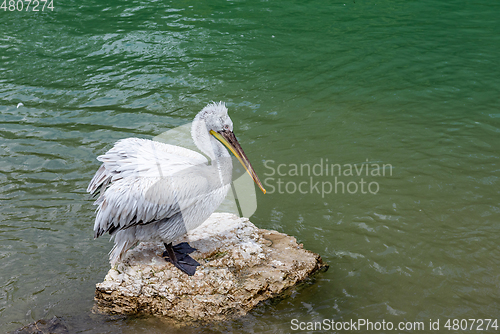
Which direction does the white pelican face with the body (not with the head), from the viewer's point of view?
to the viewer's right

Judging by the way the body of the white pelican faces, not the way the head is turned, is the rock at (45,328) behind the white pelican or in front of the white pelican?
behind
